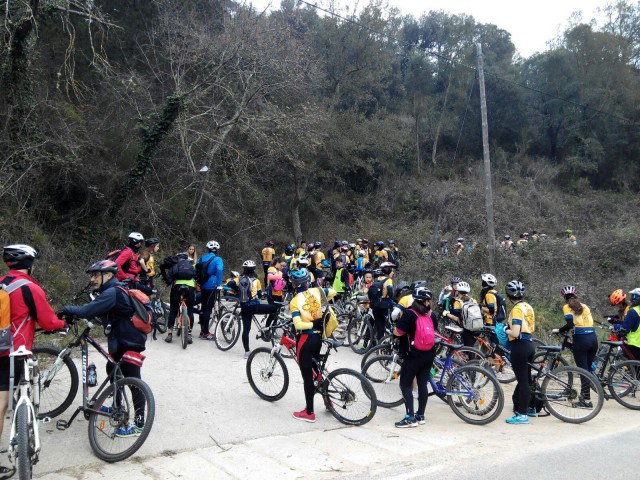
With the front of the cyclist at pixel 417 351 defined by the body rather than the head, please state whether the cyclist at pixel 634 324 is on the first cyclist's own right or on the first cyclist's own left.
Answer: on the first cyclist's own right

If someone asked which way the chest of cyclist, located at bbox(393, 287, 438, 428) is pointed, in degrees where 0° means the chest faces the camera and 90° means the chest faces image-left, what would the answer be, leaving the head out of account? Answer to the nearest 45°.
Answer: approximately 135°

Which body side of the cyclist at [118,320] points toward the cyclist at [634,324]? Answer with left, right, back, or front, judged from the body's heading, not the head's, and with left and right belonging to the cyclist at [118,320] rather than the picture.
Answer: back

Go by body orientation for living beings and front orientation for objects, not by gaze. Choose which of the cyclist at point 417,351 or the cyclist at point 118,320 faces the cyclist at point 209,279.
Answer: the cyclist at point 417,351

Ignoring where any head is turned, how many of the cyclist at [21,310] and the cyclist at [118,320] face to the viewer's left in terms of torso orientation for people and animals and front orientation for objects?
1

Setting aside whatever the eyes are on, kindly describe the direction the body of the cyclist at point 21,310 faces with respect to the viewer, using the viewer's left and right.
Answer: facing away from the viewer and to the right of the viewer

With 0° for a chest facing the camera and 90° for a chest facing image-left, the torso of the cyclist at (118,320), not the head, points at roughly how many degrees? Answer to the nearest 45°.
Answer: approximately 90°

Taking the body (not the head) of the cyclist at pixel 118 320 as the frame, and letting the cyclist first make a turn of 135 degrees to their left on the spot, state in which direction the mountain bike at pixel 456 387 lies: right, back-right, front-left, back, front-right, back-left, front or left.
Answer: front-left

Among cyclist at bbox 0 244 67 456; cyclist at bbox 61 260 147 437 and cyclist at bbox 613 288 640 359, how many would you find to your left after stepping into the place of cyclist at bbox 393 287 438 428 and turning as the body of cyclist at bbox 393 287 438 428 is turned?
2

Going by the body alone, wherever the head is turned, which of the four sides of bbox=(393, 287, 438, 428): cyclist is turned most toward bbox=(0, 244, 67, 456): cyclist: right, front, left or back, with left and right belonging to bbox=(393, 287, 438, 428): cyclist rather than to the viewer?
left

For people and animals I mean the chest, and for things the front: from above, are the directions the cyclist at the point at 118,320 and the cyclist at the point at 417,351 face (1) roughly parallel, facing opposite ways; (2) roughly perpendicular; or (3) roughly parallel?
roughly perpendicular

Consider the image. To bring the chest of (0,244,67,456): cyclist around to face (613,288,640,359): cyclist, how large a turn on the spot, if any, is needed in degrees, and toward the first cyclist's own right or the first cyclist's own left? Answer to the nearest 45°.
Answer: approximately 45° to the first cyclist's own right

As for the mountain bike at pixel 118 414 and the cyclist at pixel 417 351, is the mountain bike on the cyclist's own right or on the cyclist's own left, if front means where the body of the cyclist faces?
on the cyclist's own left

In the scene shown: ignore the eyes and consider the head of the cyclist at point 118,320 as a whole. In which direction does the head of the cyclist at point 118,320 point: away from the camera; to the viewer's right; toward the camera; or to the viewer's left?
to the viewer's left
